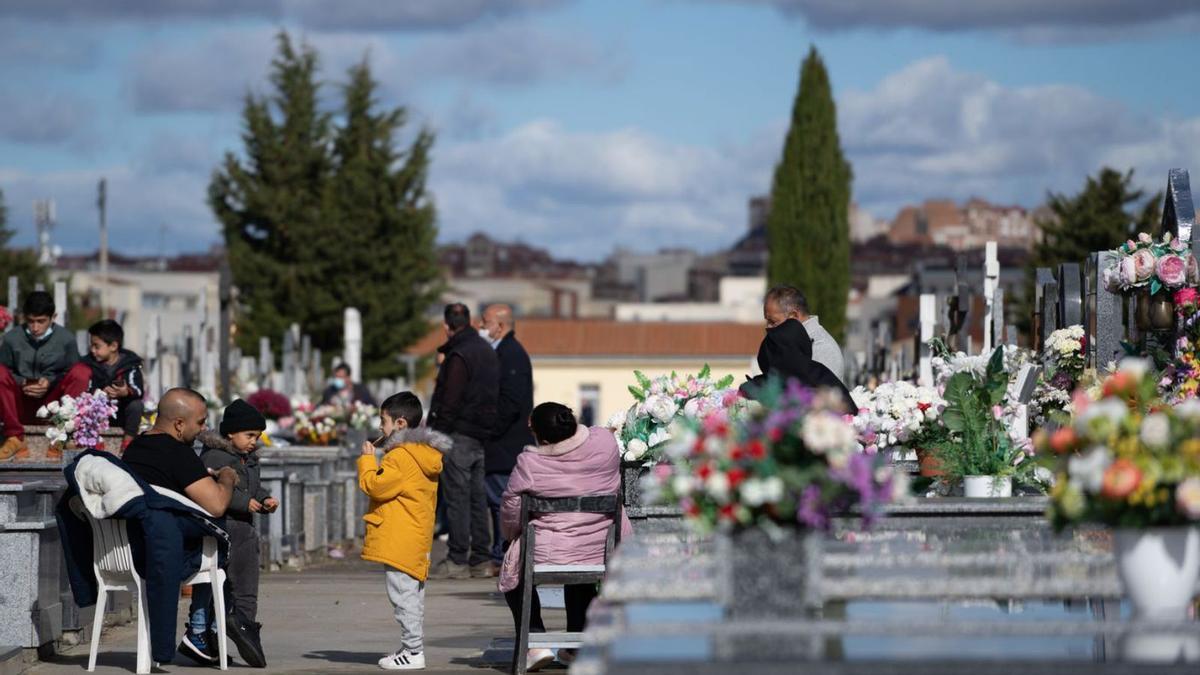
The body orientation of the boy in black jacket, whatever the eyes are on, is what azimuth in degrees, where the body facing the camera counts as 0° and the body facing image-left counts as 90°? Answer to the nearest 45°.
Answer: approximately 45°

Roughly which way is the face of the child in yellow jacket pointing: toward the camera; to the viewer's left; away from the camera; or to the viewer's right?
to the viewer's left

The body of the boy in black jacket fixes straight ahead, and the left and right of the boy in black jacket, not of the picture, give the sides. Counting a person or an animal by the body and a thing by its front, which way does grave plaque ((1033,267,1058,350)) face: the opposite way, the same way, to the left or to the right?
to the right

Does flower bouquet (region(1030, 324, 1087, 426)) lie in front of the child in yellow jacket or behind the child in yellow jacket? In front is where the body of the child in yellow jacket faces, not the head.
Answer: behind

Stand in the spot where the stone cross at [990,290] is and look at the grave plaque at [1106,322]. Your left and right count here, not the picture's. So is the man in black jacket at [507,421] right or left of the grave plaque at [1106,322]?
right
